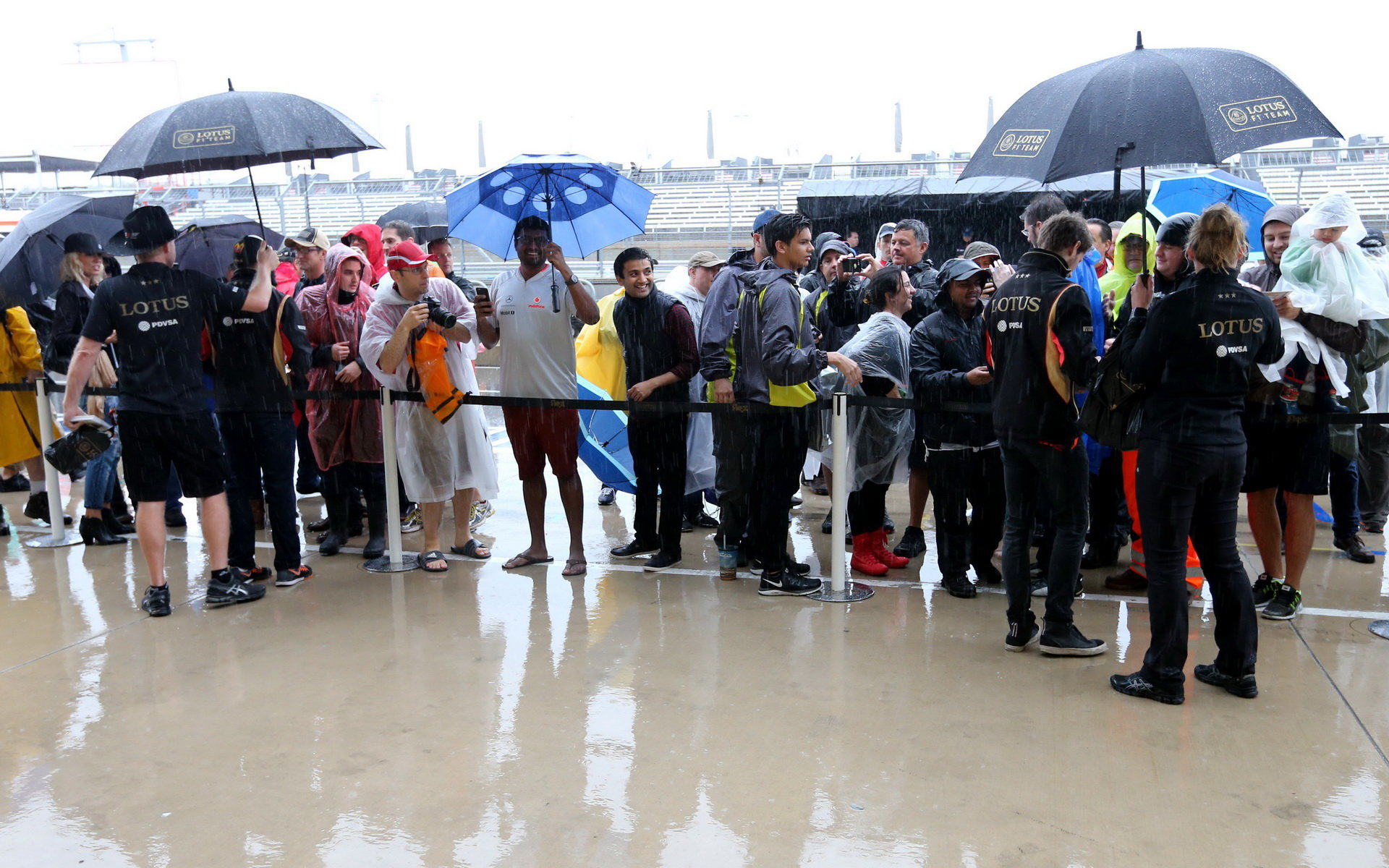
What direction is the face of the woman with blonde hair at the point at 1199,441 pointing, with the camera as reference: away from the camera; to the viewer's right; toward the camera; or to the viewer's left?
away from the camera

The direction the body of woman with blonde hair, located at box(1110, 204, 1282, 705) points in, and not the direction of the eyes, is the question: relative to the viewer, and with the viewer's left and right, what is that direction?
facing away from the viewer and to the left of the viewer

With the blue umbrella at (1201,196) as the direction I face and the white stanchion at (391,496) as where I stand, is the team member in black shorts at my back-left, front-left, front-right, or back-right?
back-right
